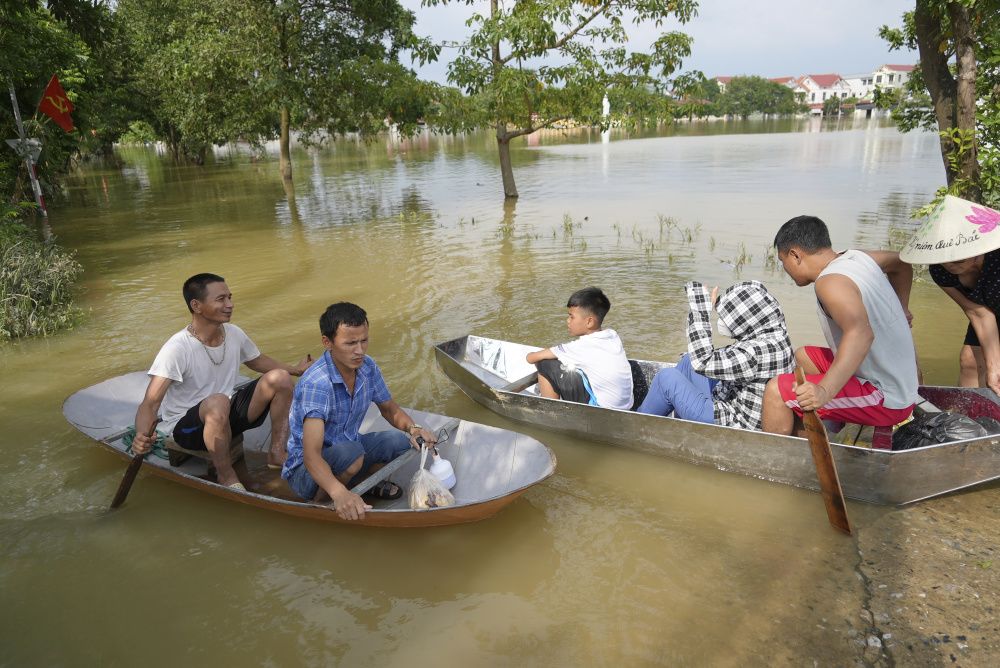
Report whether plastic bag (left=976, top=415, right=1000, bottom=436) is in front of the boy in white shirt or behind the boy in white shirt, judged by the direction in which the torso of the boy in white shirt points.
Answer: behind

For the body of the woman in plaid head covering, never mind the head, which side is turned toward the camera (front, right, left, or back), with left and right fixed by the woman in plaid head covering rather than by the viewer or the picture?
left

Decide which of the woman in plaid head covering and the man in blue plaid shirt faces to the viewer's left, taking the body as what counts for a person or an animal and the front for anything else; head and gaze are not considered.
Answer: the woman in plaid head covering

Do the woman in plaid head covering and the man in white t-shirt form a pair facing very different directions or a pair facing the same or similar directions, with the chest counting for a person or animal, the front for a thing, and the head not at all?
very different directions

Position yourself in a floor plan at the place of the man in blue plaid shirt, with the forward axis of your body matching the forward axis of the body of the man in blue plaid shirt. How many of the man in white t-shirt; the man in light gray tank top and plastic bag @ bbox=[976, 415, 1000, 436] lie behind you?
1

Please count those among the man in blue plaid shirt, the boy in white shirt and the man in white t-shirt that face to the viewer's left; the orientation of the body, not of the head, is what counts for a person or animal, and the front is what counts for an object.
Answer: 1

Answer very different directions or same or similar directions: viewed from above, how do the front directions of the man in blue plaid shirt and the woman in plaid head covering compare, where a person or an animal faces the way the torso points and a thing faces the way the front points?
very different directions

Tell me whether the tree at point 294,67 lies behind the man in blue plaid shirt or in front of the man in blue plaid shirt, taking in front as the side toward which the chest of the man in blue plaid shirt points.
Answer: behind

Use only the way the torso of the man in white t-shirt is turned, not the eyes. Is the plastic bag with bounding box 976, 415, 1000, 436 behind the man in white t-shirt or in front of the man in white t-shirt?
in front

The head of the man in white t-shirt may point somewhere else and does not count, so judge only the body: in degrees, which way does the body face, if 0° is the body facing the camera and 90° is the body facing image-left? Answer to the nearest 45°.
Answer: approximately 315°
